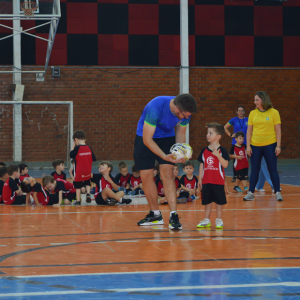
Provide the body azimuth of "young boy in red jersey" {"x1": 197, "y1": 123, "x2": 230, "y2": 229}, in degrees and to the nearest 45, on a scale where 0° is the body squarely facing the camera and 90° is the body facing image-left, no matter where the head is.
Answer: approximately 45°

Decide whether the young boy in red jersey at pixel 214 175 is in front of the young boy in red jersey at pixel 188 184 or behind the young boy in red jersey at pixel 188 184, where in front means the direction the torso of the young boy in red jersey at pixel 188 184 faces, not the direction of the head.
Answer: in front

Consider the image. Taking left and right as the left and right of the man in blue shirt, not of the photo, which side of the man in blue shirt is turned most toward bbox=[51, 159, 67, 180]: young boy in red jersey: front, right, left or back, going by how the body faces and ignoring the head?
back

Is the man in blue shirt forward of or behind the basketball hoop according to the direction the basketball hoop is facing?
forward

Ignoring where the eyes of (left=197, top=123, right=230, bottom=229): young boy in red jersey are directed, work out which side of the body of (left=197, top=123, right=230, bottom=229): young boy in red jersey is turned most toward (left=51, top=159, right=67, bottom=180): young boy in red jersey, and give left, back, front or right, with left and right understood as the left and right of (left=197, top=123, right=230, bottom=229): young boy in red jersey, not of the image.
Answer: right

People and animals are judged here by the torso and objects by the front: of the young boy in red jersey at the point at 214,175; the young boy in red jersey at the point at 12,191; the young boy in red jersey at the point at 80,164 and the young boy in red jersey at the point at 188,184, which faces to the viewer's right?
the young boy in red jersey at the point at 12,191

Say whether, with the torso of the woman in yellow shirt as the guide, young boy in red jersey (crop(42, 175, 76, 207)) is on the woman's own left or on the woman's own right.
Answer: on the woman's own right

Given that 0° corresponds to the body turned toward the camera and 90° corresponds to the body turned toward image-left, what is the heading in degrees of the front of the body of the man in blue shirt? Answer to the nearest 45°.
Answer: approximately 315°

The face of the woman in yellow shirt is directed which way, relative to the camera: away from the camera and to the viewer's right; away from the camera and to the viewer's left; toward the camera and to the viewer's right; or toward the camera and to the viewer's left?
toward the camera and to the viewer's left

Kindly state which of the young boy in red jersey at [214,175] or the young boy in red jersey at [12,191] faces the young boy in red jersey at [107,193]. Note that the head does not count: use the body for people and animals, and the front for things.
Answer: the young boy in red jersey at [12,191]

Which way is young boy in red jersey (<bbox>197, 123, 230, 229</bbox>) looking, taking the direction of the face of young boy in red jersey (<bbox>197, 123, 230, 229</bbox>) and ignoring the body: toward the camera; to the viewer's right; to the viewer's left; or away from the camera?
to the viewer's left

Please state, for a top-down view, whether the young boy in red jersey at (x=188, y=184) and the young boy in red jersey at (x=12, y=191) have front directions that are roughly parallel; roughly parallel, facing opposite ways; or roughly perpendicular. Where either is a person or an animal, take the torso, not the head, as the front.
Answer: roughly perpendicular

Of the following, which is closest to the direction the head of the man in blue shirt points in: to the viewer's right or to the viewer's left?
to the viewer's right
